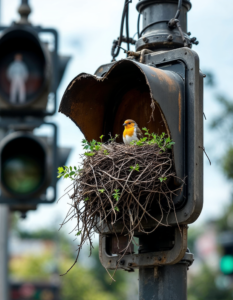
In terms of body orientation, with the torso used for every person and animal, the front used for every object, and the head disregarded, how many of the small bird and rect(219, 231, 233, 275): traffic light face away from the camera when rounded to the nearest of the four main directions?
0

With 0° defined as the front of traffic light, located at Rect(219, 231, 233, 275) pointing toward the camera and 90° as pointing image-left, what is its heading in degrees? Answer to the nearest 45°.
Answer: approximately 0°

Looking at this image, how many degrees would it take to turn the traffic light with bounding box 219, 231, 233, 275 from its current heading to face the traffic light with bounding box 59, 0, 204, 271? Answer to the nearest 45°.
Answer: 0° — it already faces it

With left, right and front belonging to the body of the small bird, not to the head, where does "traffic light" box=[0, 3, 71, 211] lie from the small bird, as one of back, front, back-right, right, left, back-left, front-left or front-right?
front-right

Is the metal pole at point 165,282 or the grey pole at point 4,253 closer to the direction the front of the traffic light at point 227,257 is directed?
the metal pole

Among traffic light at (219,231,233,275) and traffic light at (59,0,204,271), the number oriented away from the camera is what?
0

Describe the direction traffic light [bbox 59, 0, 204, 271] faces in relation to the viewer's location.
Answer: facing the viewer and to the left of the viewer

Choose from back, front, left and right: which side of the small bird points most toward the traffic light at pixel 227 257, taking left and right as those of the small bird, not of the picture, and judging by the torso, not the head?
back

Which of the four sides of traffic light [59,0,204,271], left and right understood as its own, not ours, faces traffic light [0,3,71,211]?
right

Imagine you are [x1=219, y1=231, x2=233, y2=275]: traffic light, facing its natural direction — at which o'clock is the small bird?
The small bird is roughly at 1 o'clock from the traffic light.

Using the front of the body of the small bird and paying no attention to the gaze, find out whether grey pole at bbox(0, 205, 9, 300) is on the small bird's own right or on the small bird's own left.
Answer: on the small bird's own right
